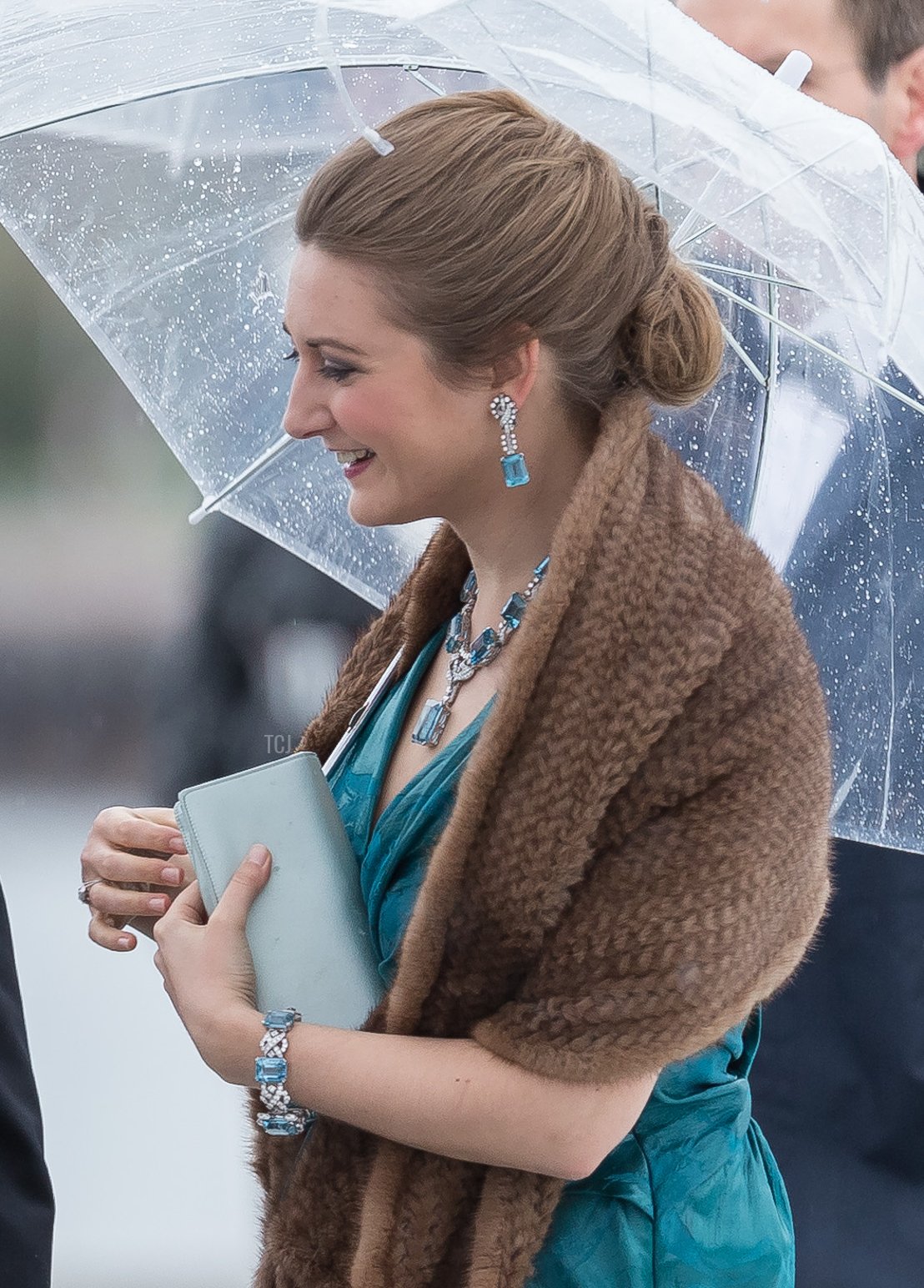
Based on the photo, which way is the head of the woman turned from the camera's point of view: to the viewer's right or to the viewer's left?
to the viewer's left

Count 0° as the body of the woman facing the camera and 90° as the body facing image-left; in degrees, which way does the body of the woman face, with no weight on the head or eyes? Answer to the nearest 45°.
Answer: approximately 90°
